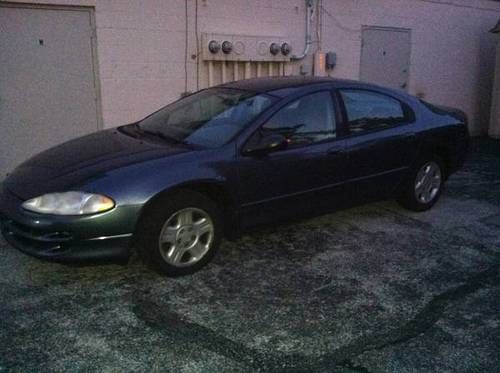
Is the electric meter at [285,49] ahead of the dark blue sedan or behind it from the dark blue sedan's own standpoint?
behind

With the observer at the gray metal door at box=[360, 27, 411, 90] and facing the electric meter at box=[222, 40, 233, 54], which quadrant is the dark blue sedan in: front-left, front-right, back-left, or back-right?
front-left

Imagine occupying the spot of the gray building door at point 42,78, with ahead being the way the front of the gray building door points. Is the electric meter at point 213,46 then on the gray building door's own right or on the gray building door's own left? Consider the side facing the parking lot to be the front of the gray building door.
on the gray building door's own left

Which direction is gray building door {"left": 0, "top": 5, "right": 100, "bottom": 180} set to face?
toward the camera

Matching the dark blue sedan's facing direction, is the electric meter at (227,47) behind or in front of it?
behind

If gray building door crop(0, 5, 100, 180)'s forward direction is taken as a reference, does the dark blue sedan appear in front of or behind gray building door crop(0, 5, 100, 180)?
in front

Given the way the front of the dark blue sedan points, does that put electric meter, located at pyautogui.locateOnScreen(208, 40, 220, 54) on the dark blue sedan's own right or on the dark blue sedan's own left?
on the dark blue sedan's own right

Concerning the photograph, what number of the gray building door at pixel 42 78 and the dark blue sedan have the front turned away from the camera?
0

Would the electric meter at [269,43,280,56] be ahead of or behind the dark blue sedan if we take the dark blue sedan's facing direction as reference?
behind

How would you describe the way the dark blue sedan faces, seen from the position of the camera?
facing the viewer and to the left of the viewer

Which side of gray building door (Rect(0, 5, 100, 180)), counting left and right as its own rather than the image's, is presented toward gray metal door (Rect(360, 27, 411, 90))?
left
